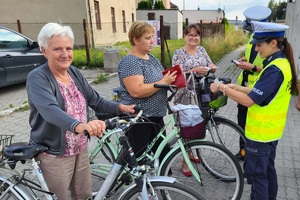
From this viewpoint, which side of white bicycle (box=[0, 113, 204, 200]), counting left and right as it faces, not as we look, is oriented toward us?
right

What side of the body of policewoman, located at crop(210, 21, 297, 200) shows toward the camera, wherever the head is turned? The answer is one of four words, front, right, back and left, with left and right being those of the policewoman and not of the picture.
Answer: left

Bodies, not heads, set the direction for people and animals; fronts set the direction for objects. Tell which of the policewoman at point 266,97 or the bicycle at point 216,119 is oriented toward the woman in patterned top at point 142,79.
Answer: the policewoman

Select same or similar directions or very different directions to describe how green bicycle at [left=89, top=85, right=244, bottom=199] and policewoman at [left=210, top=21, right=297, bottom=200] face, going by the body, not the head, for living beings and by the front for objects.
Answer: very different directions

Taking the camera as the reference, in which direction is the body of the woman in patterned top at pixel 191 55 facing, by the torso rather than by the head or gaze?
toward the camera

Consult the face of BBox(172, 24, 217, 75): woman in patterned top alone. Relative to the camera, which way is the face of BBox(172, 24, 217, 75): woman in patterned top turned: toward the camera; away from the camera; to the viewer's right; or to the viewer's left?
toward the camera

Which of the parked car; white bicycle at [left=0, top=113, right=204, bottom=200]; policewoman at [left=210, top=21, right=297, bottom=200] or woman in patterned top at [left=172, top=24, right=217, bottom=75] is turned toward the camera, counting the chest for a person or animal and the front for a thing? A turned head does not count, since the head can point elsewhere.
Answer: the woman in patterned top

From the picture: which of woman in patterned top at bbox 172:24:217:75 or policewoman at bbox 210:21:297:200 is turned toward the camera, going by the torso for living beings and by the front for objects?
the woman in patterned top

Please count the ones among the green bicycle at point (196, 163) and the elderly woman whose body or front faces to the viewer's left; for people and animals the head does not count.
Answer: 0

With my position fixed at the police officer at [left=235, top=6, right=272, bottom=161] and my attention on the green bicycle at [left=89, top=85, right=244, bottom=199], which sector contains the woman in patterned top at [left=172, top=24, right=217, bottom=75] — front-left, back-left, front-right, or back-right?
front-right

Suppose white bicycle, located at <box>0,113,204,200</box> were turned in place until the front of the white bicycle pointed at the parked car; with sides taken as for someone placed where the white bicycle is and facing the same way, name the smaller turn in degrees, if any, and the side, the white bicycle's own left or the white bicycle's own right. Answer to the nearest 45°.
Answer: approximately 90° to the white bicycle's own left

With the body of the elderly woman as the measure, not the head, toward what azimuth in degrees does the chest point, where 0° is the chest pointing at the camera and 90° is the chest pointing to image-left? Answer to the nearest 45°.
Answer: approximately 315°

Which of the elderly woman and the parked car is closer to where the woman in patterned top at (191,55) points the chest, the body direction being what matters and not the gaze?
the elderly woman

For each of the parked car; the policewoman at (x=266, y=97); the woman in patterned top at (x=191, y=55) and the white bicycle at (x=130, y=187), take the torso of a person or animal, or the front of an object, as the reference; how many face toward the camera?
1
